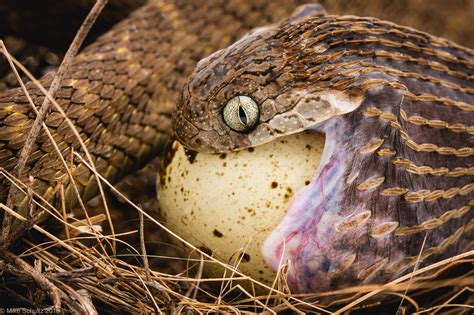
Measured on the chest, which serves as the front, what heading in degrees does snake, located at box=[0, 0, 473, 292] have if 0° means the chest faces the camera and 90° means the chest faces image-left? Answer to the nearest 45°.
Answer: approximately 90°
